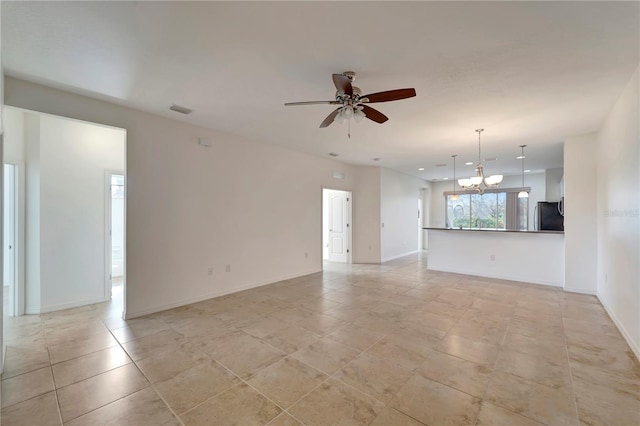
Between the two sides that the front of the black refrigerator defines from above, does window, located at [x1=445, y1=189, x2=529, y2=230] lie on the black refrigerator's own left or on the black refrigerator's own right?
on the black refrigerator's own right

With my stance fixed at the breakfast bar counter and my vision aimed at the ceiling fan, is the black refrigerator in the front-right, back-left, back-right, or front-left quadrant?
back-left

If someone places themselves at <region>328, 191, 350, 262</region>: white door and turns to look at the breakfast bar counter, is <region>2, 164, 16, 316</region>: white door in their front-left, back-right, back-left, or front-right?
back-right

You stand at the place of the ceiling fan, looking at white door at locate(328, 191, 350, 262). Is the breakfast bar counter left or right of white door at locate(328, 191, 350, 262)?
right
